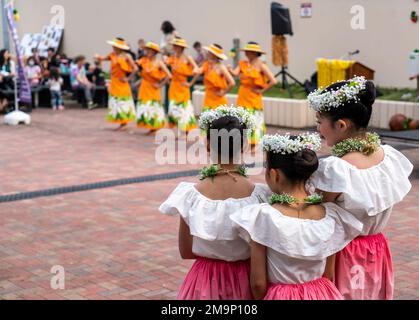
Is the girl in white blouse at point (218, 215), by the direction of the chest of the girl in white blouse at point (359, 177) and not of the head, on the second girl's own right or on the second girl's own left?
on the second girl's own left

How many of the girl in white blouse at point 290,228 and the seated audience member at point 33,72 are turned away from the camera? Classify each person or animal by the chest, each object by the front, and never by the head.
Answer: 1

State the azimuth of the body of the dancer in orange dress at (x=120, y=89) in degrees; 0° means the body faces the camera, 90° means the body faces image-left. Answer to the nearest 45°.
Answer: approximately 45°

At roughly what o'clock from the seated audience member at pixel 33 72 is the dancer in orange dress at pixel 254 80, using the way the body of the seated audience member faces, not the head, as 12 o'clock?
The dancer in orange dress is roughly at 11 o'clock from the seated audience member.

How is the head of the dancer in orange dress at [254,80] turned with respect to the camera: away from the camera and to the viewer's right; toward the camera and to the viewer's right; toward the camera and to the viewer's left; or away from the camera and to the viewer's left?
toward the camera and to the viewer's left

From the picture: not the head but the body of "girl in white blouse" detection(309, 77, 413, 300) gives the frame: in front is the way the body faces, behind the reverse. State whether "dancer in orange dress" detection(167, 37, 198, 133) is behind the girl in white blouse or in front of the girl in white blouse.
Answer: in front

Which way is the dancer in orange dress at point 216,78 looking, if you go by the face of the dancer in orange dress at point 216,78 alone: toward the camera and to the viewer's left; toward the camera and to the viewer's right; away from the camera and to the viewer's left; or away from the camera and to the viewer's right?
toward the camera and to the viewer's left

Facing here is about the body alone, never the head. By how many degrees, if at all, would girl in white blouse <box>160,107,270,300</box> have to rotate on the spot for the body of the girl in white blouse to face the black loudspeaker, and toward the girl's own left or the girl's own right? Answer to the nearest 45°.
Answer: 0° — they already face it

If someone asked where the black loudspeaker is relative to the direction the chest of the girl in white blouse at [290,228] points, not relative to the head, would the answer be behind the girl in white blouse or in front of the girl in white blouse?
in front

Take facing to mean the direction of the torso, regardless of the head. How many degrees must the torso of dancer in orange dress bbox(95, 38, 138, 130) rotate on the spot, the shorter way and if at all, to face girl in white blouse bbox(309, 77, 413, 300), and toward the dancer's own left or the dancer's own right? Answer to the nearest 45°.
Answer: approximately 45° to the dancer's own left

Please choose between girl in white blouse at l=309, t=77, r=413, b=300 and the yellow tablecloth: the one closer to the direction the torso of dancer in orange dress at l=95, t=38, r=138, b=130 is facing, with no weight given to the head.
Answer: the girl in white blouse

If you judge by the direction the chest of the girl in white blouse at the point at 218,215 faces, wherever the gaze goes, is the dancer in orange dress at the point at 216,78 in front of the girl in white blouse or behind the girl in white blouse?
in front

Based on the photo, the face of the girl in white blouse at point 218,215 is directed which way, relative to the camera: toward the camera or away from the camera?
away from the camera

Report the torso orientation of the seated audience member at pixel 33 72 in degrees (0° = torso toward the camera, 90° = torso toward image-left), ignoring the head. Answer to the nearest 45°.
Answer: approximately 315°

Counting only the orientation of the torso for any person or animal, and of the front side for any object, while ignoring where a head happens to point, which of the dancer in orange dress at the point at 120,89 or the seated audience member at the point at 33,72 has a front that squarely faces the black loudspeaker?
the seated audience member

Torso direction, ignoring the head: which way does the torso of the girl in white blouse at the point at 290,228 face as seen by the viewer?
away from the camera

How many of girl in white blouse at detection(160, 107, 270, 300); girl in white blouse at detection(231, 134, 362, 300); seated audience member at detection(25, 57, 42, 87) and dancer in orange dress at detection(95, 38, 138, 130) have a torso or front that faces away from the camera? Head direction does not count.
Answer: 2

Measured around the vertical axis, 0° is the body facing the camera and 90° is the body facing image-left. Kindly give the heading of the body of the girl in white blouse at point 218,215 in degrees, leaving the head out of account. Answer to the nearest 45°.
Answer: approximately 180°
